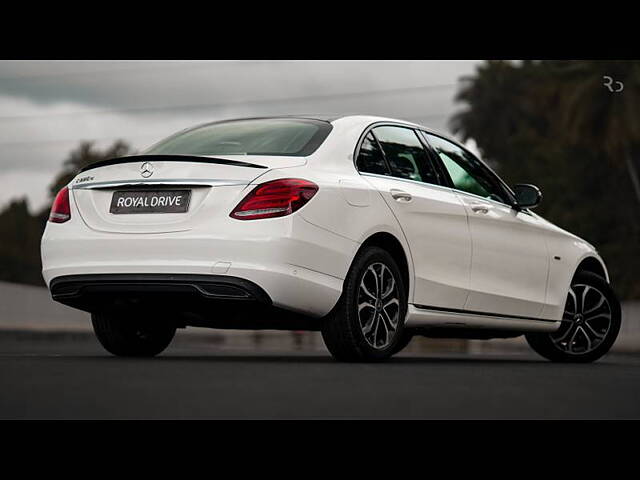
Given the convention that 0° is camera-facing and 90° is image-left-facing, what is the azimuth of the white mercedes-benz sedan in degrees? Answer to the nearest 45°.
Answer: approximately 225°
